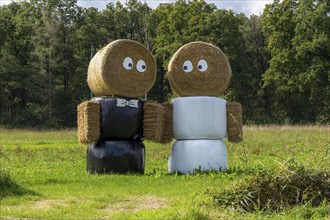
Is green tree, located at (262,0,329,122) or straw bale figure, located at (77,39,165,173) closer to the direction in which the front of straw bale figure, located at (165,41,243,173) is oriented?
the straw bale figure

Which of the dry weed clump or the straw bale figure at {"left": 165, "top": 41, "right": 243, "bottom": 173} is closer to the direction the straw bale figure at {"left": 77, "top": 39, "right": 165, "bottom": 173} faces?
the dry weed clump

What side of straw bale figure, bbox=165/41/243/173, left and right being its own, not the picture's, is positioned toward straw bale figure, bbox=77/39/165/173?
right

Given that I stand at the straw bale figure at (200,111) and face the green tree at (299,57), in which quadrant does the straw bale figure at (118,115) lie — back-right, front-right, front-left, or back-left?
back-left

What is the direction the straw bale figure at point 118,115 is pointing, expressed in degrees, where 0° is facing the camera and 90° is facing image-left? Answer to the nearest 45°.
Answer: approximately 315°

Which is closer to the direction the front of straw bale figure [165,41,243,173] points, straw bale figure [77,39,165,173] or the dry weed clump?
the dry weed clump

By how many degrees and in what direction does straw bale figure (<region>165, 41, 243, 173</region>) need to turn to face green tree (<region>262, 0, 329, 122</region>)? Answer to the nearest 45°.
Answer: approximately 180°

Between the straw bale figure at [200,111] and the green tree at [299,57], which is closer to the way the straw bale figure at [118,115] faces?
the straw bale figure

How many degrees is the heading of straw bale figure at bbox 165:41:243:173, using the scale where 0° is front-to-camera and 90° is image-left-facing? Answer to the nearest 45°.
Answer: approximately 0°

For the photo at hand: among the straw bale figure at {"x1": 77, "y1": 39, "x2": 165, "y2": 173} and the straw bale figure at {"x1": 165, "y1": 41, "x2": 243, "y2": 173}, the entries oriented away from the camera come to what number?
0

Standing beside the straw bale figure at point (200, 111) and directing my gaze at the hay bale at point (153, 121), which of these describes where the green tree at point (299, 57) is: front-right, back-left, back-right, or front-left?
back-right

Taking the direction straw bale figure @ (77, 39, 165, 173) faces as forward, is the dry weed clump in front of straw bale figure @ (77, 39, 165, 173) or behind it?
in front

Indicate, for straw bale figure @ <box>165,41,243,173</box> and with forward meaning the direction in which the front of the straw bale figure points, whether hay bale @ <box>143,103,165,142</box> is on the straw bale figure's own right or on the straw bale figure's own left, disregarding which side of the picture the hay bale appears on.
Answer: on the straw bale figure's own right
